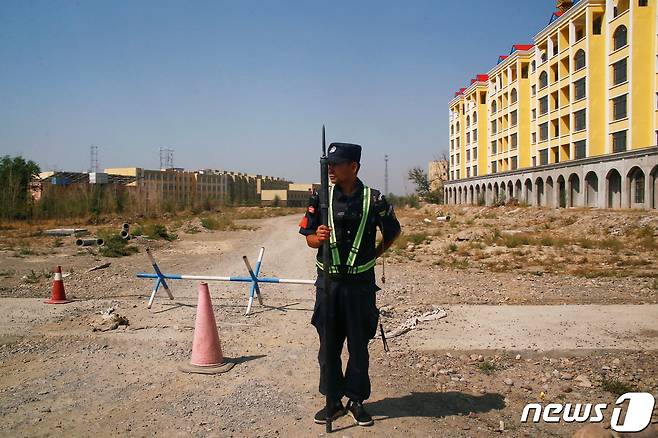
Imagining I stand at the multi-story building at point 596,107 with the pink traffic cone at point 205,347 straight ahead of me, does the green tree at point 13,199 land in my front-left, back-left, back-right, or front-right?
front-right

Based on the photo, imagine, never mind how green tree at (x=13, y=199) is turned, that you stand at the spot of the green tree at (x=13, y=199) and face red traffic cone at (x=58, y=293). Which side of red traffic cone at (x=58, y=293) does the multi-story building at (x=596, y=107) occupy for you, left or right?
left

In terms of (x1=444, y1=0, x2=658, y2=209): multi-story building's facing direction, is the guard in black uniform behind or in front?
in front

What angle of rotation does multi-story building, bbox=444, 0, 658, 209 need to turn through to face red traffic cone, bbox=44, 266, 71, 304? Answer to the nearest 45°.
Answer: approximately 45° to its left

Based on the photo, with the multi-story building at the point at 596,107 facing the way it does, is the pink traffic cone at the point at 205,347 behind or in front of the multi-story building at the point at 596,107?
in front

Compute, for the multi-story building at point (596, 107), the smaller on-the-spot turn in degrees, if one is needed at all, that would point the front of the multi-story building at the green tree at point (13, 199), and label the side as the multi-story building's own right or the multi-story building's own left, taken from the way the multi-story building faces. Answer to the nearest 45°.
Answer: approximately 45° to the multi-story building's own right

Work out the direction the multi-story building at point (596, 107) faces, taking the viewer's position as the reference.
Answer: facing the viewer and to the left of the viewer
